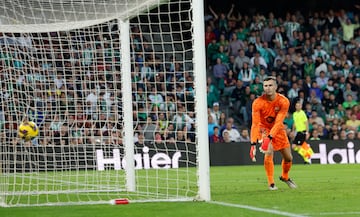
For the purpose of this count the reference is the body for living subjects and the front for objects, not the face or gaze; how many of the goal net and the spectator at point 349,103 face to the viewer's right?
1

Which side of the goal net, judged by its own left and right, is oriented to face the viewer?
right

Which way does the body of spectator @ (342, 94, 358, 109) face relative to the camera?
toward the camera

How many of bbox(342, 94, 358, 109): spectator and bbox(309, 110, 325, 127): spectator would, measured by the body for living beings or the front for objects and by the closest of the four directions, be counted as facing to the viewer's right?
0

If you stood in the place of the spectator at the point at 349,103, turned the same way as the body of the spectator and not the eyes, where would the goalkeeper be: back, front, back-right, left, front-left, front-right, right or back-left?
front

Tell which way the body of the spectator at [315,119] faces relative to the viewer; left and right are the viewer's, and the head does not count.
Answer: facing the viewer and to the left of the viewer

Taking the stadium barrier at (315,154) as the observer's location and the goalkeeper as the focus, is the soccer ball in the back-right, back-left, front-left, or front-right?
front-right

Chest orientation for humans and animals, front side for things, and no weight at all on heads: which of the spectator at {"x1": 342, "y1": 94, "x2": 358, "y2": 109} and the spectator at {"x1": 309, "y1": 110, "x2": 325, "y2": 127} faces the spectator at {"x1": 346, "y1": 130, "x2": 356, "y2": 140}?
the spectator at {"x1": 342, "y1": 94, "x2": 358, "y2": 109}

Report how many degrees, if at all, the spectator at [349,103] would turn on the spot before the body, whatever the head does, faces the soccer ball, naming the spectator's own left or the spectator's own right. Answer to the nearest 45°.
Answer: approximately 45° to the spectator's own right

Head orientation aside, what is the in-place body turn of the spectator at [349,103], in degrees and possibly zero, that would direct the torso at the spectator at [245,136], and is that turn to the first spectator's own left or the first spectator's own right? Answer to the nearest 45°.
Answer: approximately 45° to the first spectator's own right

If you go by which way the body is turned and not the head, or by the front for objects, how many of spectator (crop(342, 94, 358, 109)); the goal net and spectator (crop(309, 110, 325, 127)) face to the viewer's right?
1
